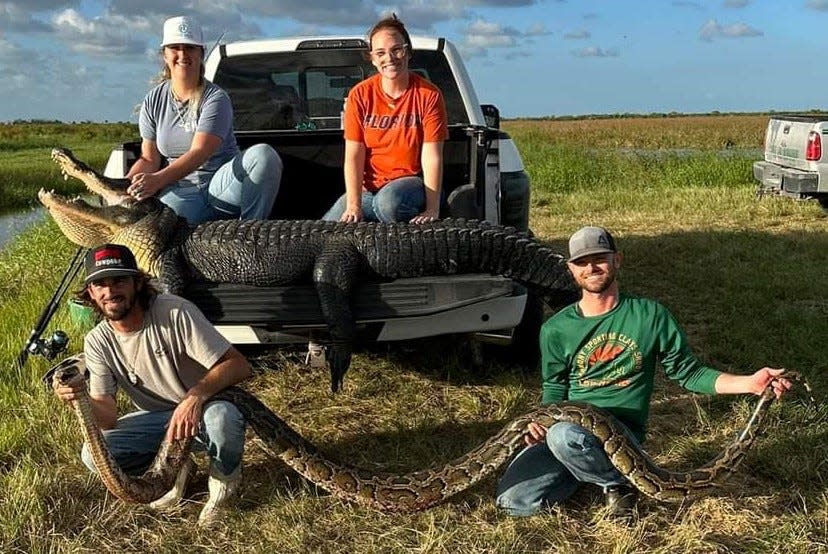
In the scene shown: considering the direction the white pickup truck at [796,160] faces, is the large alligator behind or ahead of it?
behind

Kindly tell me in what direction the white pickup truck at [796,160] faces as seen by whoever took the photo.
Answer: facing away from the viewer and to the right of the viewer

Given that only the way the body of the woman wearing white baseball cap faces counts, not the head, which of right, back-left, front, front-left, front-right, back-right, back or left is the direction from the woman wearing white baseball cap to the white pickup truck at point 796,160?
back-left

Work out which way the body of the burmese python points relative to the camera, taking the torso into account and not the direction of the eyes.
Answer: to the viewer's left

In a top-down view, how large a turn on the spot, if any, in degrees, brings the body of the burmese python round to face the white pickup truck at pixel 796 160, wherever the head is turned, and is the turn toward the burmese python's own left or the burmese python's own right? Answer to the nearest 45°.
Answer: approximately 135° to the burmese python's own right

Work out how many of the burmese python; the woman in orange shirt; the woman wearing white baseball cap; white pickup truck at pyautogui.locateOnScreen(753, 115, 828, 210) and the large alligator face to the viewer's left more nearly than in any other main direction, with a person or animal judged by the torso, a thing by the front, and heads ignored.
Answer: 2

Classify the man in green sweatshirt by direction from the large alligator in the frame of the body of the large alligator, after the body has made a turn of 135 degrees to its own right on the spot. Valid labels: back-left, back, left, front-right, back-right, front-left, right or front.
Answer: right

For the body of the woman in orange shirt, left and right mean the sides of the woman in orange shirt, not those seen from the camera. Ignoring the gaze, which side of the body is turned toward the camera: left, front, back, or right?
front

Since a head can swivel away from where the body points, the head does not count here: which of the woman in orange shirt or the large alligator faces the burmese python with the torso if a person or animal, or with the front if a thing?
the woman in orange shirt

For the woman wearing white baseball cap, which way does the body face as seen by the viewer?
toward the camera

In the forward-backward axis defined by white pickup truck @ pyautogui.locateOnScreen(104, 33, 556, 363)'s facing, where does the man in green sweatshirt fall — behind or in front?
behind

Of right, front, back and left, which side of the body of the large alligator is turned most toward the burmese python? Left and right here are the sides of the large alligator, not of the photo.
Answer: left

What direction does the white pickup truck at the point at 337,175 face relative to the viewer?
away from the camera
